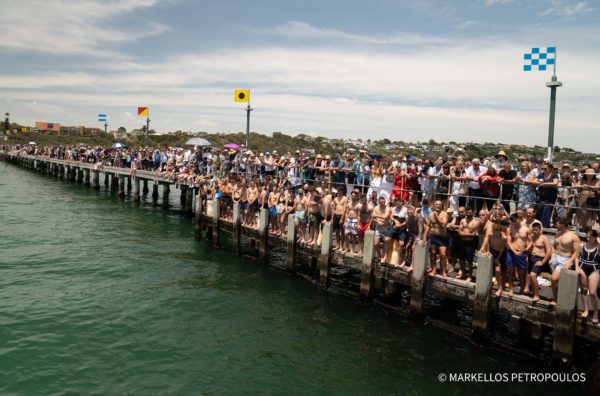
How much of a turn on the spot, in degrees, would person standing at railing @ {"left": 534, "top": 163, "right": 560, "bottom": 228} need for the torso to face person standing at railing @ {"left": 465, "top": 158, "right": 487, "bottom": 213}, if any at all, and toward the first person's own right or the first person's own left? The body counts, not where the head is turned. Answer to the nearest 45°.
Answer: approximately 45° to the first person's own right

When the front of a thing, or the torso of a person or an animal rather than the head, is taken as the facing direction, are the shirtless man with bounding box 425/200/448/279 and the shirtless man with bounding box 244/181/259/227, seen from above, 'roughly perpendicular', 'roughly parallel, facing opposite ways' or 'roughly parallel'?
roughly parallel

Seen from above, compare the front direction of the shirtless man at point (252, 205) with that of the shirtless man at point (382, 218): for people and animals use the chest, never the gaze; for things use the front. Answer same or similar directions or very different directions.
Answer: same or similar directions

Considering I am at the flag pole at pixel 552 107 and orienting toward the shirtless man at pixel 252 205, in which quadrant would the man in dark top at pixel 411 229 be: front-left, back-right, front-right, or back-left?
front-left

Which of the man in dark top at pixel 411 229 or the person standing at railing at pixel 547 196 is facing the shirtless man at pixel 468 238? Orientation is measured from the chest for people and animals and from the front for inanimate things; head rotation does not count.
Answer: the person standing at railing

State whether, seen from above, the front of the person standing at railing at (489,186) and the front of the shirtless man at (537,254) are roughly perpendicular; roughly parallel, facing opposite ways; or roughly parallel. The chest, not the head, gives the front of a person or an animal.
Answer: roughly parallel

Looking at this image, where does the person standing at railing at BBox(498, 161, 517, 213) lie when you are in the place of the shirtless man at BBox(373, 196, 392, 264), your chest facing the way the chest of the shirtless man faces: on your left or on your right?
on your left

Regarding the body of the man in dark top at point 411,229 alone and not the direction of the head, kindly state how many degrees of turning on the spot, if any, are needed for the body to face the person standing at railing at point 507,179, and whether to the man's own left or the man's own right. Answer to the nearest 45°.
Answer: approximately 135° to the man's own left

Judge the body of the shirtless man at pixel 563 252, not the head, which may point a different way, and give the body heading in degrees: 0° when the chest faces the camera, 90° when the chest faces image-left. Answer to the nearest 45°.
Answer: approximately 45°

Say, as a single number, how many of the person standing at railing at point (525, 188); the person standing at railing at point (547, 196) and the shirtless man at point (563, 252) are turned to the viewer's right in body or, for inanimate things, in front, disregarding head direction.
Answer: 0

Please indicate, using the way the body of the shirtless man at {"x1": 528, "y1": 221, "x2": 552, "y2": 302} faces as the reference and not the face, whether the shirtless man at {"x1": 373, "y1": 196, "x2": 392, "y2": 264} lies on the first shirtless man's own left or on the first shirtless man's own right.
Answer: on the first shirtless man's own right

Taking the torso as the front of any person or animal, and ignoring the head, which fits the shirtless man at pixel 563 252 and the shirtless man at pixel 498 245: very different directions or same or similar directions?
same or similar directions

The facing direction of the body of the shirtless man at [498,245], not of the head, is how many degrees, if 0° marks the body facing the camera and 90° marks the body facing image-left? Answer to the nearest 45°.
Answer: approximately 45°

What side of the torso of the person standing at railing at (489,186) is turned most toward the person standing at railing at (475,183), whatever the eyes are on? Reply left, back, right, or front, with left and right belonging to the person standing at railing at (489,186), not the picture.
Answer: right

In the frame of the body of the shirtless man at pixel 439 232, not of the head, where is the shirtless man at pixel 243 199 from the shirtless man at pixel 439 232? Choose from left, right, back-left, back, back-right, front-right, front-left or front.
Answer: right

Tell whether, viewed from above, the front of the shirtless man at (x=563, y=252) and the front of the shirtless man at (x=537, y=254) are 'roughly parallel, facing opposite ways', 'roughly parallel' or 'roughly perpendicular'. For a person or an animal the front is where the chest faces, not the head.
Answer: roughly parallel

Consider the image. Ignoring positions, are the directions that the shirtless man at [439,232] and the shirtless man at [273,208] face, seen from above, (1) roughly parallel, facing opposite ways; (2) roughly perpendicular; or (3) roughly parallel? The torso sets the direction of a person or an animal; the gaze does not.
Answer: roughly parallel

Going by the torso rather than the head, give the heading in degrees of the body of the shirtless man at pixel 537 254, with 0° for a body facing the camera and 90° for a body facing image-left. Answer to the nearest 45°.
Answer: approximately 45°
